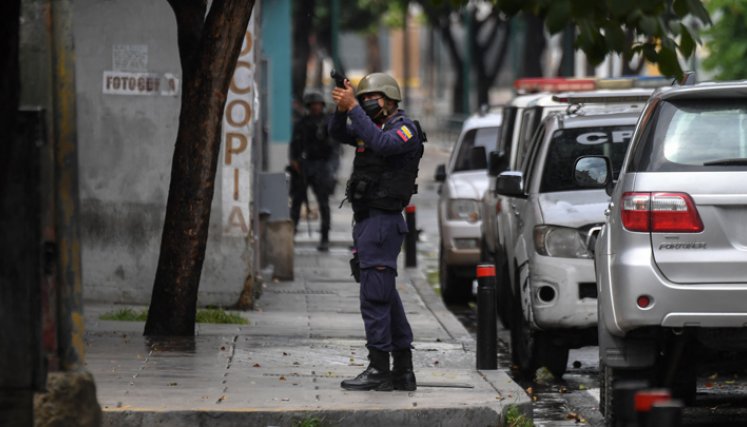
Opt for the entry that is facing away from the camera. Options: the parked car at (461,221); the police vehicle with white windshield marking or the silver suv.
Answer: the silver suv

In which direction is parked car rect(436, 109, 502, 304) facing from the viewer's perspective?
toward the camera

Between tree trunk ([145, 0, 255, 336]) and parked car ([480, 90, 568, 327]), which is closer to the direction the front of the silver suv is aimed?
the parked car

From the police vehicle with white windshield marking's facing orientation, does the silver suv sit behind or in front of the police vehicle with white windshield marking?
in front

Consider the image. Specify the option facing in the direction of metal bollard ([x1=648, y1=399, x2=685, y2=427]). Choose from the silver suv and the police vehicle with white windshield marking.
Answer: the police vehicle with white windshield marking

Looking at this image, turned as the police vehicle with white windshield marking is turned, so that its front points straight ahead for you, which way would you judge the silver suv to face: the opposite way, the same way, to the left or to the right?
the opposite way

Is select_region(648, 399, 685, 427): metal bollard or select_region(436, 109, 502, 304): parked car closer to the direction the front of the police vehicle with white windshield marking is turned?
the metal bollard

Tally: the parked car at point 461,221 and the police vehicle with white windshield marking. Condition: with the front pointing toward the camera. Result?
2

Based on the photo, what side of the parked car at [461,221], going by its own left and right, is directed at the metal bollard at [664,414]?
front

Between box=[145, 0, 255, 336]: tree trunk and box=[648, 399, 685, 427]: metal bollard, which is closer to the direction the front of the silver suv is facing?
the tree trunk

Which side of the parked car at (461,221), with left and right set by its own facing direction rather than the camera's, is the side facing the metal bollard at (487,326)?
front

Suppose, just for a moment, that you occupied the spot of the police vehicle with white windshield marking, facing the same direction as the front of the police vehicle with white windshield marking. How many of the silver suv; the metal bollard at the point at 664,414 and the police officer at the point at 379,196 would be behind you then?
0

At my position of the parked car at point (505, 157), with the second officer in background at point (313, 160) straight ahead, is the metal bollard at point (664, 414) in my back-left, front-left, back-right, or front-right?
back-left

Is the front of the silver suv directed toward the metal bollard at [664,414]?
no

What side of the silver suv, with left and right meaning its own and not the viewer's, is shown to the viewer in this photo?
back
